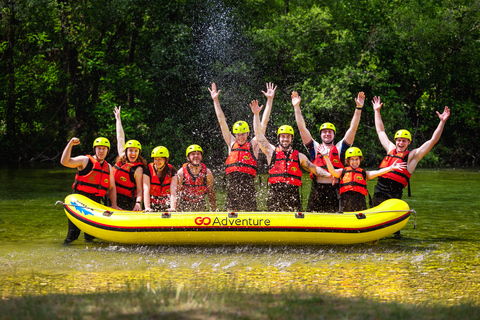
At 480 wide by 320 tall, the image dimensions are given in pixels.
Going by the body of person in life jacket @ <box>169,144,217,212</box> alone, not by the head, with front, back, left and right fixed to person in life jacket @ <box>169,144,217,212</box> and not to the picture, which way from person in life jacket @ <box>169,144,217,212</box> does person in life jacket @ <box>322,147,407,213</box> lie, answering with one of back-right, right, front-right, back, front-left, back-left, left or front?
left

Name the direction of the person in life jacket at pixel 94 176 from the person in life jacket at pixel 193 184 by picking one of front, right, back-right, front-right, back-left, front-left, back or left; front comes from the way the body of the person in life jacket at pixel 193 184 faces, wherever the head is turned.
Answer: right

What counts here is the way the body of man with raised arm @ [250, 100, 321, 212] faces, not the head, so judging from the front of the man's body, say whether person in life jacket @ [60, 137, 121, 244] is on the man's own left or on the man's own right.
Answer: on the man's own right

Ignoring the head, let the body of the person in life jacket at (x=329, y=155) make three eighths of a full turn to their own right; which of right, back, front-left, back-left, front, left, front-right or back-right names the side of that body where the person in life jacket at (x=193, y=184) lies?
front-left

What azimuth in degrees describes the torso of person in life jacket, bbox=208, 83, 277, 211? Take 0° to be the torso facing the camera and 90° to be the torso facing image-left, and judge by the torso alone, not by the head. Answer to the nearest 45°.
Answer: approximately 0°

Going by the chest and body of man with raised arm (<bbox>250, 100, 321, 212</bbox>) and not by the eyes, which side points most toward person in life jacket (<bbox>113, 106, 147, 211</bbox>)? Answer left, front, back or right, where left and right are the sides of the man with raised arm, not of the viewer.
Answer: right

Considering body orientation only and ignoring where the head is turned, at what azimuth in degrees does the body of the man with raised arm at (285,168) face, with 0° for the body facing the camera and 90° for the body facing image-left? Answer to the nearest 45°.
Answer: approximately 0°

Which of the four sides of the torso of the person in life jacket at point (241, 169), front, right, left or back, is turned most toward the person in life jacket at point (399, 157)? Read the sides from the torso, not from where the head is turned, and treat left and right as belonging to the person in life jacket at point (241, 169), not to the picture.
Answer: left

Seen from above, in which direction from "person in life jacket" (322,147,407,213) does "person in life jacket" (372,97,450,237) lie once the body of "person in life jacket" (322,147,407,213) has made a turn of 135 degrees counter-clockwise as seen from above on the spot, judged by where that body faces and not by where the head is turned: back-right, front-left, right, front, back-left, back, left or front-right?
front

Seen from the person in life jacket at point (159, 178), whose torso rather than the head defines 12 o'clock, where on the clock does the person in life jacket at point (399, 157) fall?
the person in life jacket at point (399, 157) is roughly at 9 o'clock from the person in life jacket at point (159, 178).

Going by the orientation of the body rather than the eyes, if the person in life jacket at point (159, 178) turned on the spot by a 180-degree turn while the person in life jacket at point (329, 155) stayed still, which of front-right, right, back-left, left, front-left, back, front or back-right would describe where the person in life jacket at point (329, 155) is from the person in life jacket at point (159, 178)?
right

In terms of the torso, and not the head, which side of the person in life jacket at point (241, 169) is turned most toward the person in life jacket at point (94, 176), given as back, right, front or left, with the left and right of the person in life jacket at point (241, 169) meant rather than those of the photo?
right
